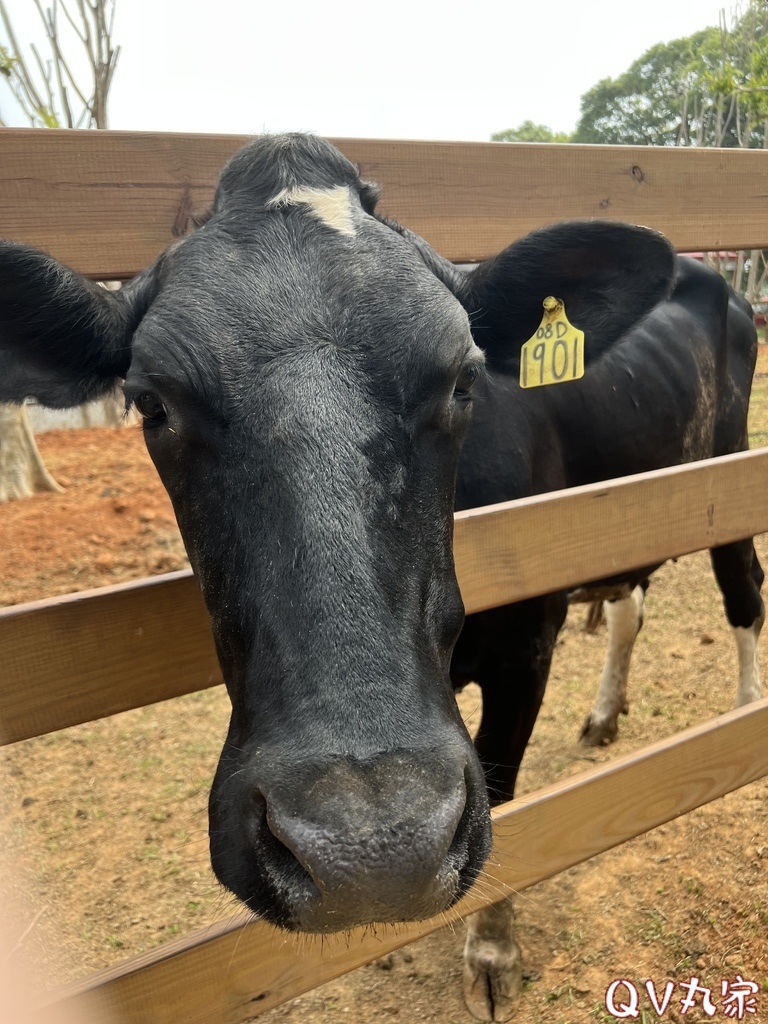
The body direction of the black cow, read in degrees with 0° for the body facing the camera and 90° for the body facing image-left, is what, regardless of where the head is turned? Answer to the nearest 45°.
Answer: approximately 45°

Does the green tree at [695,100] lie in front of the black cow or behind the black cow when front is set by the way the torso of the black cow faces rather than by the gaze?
behind
